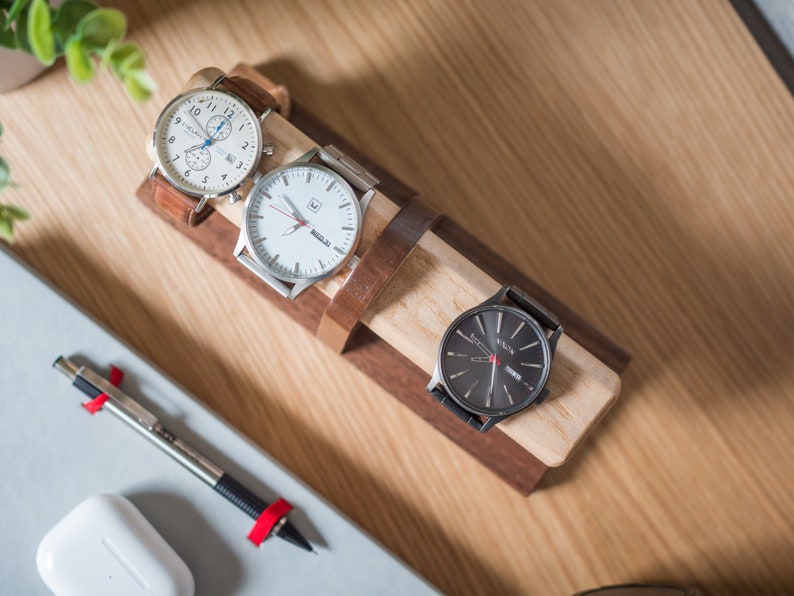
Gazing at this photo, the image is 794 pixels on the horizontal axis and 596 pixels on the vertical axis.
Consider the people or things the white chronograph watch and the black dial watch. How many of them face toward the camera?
2

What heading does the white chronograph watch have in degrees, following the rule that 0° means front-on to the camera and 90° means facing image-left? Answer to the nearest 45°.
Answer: approximately 0°

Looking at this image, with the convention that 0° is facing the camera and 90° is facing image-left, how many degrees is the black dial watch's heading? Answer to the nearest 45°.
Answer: approximately 0°
